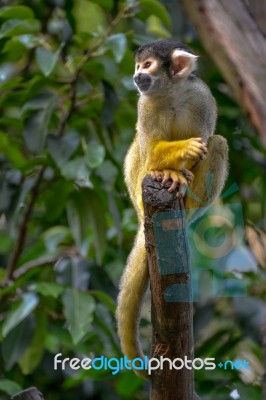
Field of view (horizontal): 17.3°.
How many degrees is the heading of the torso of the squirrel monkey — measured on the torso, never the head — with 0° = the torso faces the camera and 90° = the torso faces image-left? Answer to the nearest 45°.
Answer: approximately 45°

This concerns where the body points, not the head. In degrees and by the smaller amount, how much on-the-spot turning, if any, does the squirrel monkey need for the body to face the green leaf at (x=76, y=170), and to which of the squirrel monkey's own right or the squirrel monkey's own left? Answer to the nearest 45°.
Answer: approximately 90° to the squirrel monkey's own right
